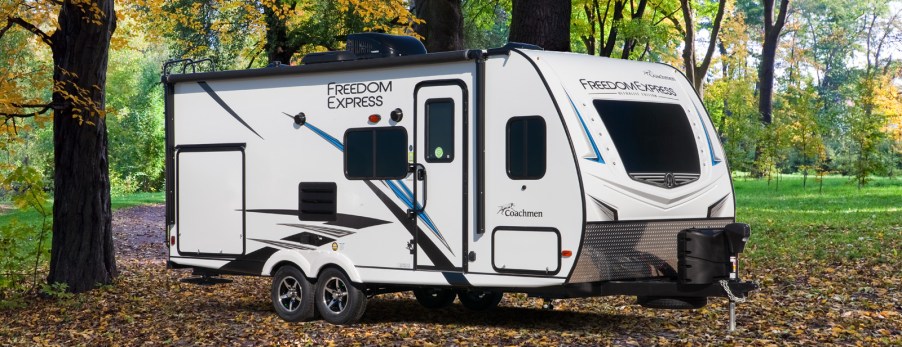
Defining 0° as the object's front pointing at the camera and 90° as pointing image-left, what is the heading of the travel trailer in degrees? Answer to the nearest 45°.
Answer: approximately 315°

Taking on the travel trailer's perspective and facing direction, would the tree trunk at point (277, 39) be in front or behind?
behind

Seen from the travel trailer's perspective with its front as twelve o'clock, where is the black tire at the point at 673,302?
The black tire is roughly at 11 o'clock from the travel trailer.

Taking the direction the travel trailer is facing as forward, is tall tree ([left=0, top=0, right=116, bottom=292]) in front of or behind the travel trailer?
behind
